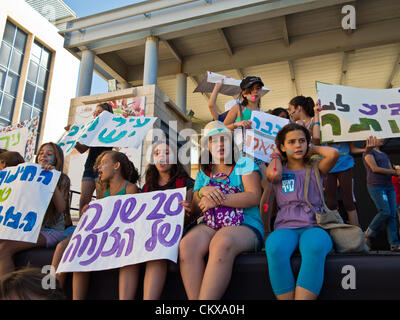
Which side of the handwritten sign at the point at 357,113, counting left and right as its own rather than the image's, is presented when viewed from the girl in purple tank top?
front

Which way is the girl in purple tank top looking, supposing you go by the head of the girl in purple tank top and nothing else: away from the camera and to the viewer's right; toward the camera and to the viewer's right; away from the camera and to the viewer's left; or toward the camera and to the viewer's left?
toward the camera and to the viewer's right

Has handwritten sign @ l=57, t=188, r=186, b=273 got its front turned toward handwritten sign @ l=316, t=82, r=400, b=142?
no

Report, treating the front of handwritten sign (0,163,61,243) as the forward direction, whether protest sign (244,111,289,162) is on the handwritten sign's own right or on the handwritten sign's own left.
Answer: on the handwritten sign's own left

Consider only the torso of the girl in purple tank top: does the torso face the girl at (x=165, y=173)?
no

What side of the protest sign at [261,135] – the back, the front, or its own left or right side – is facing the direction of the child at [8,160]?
right

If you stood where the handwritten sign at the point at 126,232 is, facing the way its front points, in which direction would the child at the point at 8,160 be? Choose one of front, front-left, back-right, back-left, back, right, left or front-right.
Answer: back-right

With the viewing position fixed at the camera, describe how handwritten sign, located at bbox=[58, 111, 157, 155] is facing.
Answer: facing the viewer

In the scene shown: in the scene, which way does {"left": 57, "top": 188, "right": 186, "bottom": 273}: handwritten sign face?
toward the camera

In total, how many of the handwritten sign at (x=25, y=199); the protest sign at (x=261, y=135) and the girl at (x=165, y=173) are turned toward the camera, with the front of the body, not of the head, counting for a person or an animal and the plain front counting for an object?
3

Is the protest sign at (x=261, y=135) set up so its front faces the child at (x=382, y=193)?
no

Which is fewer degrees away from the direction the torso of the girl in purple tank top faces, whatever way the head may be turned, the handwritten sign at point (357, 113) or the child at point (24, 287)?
the child

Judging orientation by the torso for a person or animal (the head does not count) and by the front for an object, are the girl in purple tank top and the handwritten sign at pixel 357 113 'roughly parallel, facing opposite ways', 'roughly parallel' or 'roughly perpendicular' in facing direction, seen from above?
roughly parallel

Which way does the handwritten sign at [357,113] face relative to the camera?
toward the camera
